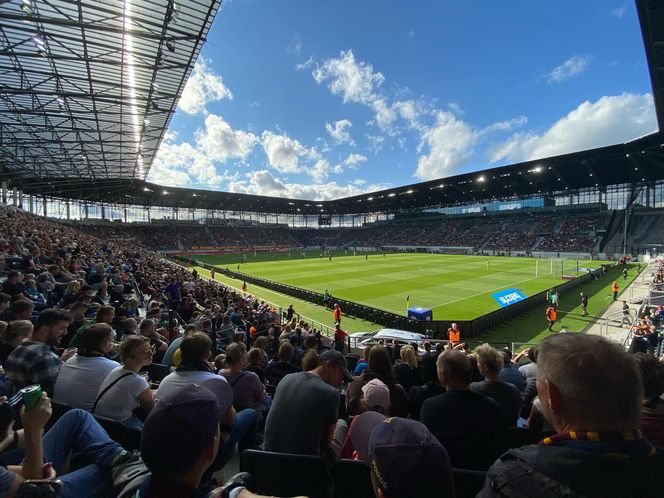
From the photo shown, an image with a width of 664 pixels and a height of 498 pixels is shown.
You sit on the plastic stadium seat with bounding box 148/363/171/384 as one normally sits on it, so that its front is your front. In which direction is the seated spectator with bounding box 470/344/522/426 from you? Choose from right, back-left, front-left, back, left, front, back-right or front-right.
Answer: right

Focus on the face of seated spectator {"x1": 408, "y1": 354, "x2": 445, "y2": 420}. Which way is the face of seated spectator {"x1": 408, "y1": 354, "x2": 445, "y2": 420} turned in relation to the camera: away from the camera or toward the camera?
away from the camera

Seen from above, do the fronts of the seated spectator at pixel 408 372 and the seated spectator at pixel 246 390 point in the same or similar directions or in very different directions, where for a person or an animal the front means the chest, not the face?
same or similar directions

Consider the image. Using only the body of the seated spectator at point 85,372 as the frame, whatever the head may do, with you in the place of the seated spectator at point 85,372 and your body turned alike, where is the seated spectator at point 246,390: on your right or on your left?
on your right

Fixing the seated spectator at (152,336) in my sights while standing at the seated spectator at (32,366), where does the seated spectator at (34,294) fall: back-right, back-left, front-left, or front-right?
front-left

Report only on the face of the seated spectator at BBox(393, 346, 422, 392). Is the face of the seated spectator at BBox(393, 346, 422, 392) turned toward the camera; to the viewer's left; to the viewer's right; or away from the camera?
away from the camera

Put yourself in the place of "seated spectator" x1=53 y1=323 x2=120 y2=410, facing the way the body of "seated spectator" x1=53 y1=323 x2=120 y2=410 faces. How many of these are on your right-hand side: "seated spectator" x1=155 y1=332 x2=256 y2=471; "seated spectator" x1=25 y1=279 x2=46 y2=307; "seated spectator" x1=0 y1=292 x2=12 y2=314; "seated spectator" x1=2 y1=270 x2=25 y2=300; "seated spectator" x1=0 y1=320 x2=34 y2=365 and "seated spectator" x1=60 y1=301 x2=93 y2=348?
1

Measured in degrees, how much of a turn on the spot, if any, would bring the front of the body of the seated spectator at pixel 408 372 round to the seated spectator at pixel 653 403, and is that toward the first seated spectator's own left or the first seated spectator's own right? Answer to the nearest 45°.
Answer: approximately 135° to the first seated spectator's own right

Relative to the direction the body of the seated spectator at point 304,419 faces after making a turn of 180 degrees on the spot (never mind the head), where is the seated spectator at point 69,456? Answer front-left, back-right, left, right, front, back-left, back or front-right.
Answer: front-right

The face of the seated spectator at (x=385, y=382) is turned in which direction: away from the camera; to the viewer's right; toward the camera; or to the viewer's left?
away from the camera

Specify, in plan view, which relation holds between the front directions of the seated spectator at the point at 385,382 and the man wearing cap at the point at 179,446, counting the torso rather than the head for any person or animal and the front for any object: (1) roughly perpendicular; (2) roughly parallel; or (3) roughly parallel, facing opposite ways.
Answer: roughly parallel

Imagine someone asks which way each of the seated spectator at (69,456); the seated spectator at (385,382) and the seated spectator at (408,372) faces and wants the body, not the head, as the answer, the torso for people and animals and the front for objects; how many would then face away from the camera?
2

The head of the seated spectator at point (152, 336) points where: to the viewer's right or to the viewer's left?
to the viewer's right

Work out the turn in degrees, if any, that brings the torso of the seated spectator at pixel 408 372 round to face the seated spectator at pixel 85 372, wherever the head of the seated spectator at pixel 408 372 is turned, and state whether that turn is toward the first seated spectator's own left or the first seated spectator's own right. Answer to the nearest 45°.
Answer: approximately 135° to the first seated spectator's own left

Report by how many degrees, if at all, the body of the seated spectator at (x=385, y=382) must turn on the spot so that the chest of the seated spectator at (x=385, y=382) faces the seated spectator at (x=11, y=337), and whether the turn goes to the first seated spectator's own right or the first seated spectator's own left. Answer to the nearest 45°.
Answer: approximately 90° to the first seated spectator's own left

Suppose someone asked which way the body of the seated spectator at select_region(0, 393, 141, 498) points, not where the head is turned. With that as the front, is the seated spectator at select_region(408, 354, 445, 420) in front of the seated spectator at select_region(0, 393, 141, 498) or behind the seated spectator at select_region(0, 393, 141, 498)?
in front

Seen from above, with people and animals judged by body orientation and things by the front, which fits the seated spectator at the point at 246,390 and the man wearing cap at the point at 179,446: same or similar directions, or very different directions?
same or similar directions

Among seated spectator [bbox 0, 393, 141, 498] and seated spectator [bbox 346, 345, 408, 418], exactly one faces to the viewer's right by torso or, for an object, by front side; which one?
seated spectator [bbox 0, 393, 141, 498]
